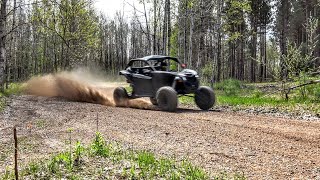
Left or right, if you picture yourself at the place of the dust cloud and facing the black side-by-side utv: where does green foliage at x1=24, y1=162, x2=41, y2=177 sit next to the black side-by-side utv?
right

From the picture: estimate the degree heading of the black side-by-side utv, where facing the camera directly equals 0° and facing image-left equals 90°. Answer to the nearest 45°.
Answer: approximately 315°

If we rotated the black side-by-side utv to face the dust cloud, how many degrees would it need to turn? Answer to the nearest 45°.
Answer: approximately 180°

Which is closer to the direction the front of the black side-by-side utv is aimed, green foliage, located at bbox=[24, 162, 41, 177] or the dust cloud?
the green foliage

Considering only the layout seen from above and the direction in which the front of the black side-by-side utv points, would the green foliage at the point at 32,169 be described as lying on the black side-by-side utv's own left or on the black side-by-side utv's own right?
on the black side-by-side utv's own right
